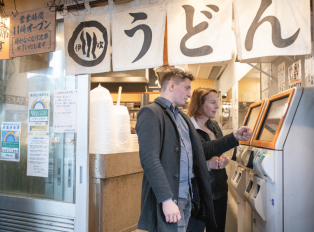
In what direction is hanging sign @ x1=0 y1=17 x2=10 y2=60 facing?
toward the camera

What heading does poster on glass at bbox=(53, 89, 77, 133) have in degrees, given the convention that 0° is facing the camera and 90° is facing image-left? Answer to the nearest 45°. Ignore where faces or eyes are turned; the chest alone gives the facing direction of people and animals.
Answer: approximately 0°

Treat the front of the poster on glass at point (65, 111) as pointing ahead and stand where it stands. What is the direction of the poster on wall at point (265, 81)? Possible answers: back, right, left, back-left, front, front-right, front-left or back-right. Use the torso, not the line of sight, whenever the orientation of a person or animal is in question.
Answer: left

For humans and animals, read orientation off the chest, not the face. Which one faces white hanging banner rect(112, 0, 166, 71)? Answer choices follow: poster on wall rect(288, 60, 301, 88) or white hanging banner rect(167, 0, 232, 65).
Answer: the poster on wall

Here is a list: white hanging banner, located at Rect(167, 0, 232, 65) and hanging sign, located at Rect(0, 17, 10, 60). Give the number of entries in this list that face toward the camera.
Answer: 2

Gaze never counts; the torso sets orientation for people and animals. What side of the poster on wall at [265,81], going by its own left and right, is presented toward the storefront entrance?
front

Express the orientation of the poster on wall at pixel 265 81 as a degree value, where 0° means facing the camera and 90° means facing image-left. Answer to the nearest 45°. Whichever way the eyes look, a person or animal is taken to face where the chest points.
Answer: approximately 45°

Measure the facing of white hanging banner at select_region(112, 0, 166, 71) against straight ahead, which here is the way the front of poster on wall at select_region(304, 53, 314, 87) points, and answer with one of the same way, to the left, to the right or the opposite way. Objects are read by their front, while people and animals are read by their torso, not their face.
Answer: to the left

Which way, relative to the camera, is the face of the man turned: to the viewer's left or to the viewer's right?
to the viewer's right

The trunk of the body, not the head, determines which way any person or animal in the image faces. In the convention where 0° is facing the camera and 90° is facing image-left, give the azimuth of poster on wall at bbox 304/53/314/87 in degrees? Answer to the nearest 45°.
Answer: approximately 45°

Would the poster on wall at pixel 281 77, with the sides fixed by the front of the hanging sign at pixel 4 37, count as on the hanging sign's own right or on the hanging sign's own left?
on the hanging sign's own left

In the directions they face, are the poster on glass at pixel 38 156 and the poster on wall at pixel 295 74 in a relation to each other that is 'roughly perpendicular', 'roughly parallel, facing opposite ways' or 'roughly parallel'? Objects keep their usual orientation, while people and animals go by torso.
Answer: roughly perpendicular

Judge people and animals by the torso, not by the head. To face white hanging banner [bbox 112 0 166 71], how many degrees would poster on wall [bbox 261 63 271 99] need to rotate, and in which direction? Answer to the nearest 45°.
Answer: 0° — it already faces it

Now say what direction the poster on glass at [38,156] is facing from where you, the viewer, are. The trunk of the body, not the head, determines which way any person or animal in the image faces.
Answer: facing the viewer

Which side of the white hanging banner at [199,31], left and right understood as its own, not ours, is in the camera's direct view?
front

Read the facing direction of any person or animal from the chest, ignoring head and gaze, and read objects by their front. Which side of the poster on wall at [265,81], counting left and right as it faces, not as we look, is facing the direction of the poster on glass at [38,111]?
front
